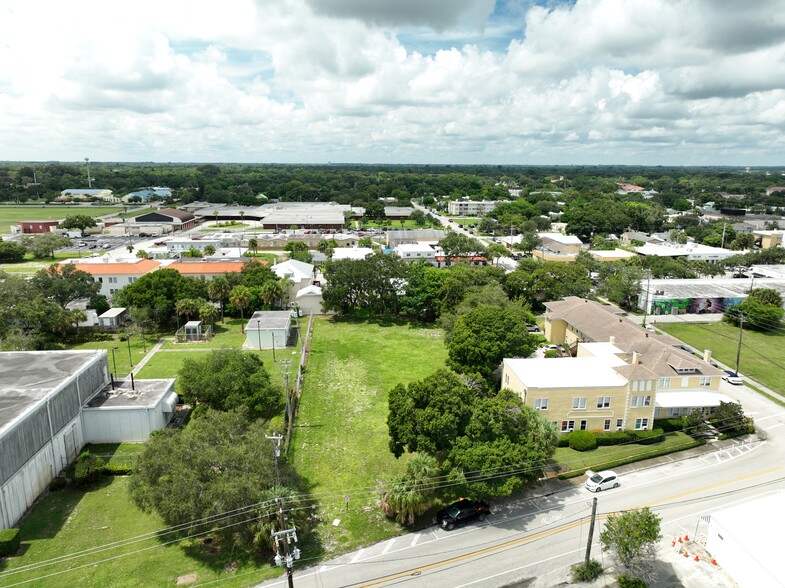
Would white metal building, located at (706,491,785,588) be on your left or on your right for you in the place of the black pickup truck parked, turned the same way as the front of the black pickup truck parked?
on your left

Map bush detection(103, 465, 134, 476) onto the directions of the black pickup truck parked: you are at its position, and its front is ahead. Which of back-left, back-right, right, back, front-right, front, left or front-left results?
front-right

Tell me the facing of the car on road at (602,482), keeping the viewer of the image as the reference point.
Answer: facing the viewer and to the left of the viewer

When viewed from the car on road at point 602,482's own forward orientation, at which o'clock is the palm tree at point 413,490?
The palm tree is roughly at 12 o'clock from the car on road.

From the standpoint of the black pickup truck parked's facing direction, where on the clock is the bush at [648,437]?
The bush is roughly at 6 o'clock from the black pickup truck parked.

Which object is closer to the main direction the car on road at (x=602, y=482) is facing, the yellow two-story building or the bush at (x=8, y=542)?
the bush
